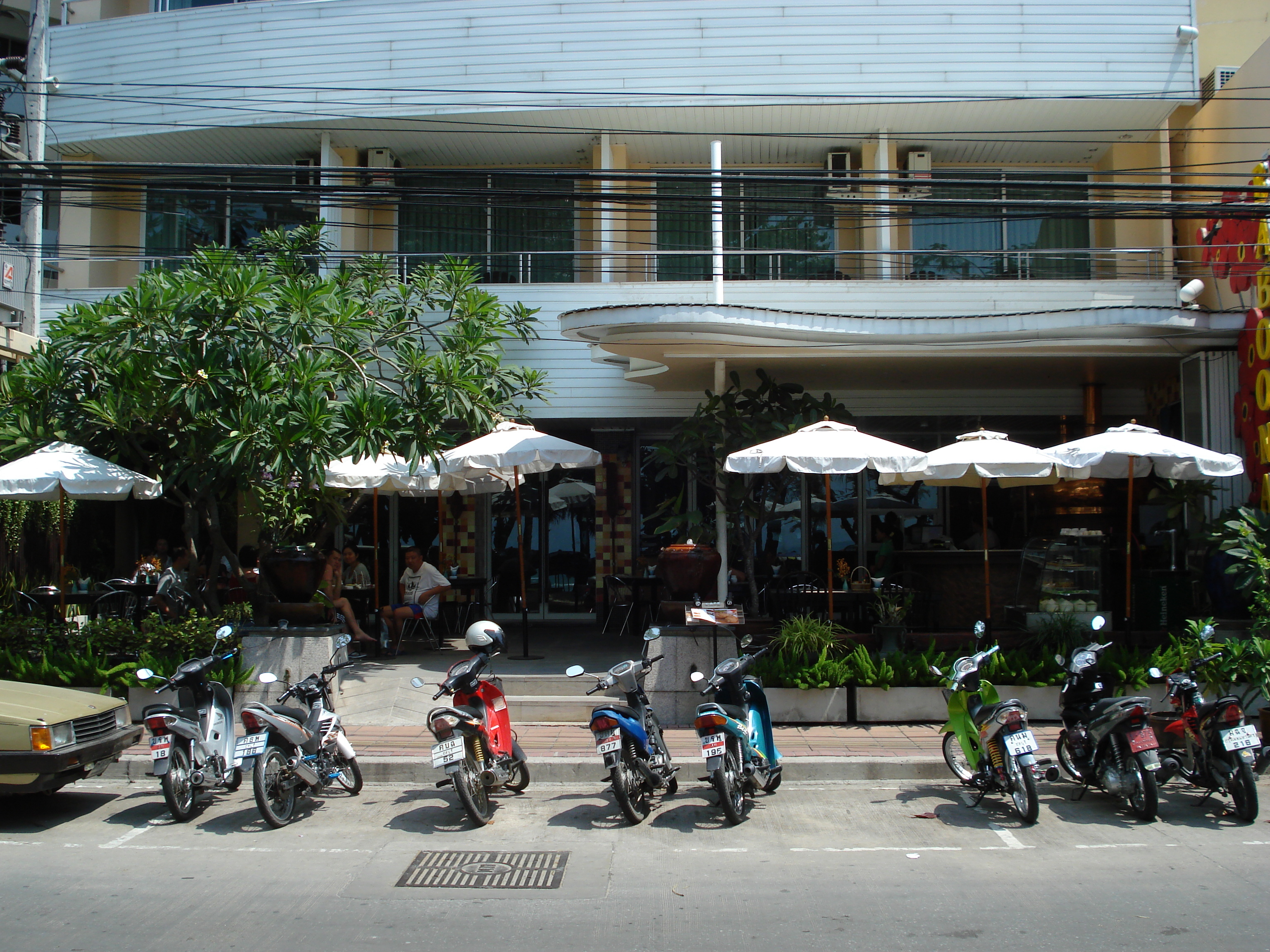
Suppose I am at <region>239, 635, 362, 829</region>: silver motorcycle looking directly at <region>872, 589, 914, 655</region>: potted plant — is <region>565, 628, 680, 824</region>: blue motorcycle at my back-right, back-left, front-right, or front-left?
front-right

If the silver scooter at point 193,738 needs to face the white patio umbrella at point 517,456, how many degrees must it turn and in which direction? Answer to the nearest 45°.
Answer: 0° — it already faces it

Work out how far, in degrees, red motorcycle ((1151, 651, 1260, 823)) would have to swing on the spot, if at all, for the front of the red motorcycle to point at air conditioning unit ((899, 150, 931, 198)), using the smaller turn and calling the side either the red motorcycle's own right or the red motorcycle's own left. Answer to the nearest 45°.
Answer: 0° — it already faces it

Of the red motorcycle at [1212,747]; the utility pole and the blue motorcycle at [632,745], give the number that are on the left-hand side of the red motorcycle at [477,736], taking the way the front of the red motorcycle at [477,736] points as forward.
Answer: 1

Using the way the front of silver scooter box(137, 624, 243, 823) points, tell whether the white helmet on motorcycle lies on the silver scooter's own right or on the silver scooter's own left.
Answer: on the silver scooter's own right

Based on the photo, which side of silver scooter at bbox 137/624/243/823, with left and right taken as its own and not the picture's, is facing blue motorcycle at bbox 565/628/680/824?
right

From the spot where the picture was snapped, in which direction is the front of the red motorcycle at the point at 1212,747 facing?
facing away from the viewer and to the left of the viewer

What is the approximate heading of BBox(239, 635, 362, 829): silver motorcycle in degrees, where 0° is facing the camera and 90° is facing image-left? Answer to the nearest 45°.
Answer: approximately 225°

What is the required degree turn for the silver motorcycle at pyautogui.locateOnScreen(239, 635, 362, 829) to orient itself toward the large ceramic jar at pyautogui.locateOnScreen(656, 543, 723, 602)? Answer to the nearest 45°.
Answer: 0° — it already faces it

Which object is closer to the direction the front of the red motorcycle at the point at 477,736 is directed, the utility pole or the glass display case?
the glass display case

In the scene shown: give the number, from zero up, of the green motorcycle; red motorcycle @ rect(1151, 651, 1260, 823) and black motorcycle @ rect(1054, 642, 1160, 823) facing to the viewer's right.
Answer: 0

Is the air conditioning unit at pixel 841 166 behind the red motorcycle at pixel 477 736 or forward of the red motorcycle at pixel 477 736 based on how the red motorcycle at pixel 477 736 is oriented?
forward

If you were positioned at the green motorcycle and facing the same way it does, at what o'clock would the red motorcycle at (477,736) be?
The red motorcycle is roughly at 10 o'clock from the green motorcycle.

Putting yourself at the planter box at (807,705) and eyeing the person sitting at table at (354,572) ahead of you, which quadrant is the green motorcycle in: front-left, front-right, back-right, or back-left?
back-left

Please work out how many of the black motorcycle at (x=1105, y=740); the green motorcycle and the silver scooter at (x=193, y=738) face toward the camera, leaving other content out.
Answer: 0

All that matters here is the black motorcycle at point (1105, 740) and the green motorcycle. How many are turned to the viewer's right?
0

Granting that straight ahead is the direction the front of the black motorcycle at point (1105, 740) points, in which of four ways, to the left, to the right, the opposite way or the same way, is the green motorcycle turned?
the same way

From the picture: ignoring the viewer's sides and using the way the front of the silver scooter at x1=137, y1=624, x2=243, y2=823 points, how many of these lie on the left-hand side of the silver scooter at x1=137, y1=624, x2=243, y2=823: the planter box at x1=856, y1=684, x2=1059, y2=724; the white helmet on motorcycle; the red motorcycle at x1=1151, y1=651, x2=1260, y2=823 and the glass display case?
0

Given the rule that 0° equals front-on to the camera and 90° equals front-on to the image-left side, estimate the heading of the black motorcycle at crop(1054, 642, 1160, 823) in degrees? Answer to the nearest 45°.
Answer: approximately 135°

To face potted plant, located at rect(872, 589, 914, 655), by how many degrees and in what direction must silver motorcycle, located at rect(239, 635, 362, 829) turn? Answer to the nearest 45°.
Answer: approximately 45° to its right

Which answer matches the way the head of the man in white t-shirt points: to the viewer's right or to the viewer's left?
to the viewer's left

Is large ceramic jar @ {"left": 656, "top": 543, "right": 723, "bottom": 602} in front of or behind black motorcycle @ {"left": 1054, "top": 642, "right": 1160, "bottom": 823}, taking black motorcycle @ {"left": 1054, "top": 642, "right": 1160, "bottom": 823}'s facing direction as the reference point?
in front

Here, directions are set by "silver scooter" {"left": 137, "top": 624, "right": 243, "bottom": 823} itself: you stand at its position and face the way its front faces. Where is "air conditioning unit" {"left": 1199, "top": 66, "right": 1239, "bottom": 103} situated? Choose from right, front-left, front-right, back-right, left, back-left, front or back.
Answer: front-right
